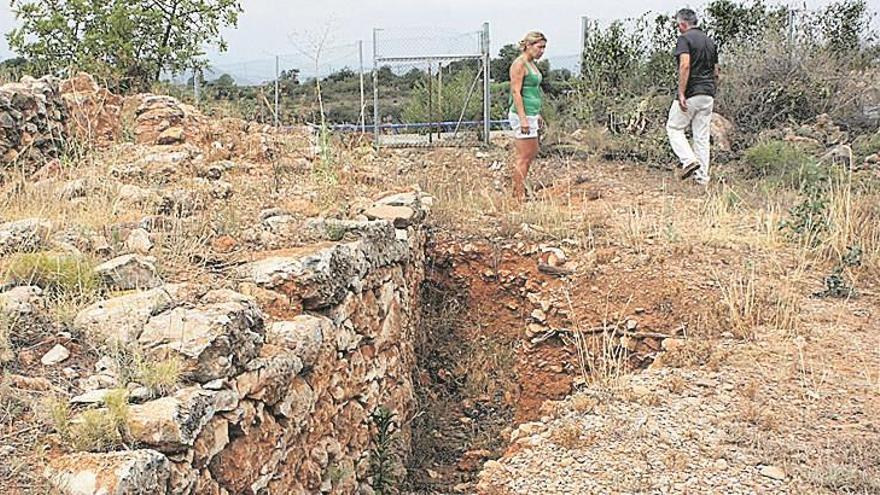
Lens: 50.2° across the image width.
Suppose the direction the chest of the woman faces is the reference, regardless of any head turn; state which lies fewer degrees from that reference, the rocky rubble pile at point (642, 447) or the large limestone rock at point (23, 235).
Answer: the rocky rubble pile

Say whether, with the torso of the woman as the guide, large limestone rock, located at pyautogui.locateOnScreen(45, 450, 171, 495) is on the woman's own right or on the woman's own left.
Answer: on the woman's own right

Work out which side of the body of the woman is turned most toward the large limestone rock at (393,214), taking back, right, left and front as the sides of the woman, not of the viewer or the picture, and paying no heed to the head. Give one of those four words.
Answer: right

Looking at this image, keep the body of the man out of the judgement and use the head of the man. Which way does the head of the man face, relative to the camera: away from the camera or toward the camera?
away from the camera

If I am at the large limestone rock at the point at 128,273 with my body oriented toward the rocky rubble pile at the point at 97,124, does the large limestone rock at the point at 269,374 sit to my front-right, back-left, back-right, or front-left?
back-right

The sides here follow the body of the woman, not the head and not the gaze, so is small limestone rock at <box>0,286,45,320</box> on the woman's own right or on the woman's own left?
on the woman's own right
